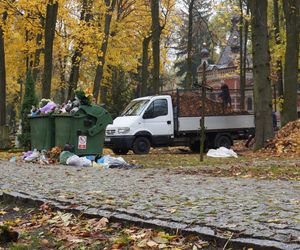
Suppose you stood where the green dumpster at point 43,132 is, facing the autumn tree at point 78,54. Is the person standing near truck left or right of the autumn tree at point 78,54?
right

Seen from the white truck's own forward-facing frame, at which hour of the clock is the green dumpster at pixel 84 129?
The green dumpster is roughly at 11 o'clock from the white truck.

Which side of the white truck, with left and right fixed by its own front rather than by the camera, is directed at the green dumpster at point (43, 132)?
front

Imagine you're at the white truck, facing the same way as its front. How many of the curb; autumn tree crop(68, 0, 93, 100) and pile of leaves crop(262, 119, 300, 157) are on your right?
1

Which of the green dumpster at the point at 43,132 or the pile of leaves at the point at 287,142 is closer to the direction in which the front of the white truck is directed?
the green dumpster

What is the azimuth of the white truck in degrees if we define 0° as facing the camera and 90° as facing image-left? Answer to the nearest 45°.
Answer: approximately 45°

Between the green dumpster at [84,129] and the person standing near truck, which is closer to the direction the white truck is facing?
the green dumpster

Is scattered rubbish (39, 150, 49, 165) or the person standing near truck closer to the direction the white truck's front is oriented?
the scattered rubbish

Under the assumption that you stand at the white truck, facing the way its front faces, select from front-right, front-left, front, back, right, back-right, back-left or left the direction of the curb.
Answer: front-left

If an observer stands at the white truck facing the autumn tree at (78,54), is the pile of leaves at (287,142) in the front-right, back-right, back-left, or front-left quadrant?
back-right

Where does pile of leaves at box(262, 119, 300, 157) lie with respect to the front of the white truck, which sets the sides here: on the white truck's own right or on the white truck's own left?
on the white truck's own left

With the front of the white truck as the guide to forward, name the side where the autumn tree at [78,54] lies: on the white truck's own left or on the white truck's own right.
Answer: on the white truck's own right
